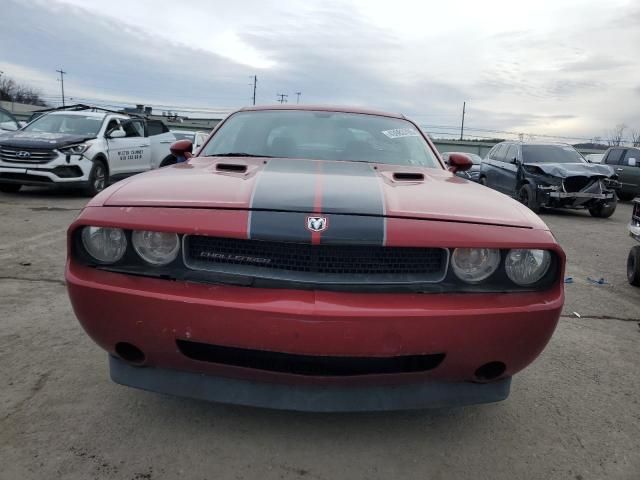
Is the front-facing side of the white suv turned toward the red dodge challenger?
no

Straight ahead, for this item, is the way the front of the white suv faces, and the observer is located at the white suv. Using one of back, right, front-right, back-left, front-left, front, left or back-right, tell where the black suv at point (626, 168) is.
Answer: back-left

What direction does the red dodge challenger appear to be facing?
toward the camera

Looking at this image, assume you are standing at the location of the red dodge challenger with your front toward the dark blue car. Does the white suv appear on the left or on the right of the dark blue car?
left

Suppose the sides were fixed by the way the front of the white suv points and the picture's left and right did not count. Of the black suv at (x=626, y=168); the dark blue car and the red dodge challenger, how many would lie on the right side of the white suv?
0

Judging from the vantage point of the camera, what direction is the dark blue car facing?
facing the viewer and to the right of the viewer

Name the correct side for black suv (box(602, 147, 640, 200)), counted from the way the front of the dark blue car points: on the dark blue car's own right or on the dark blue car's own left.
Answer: on the dark blue car's own left

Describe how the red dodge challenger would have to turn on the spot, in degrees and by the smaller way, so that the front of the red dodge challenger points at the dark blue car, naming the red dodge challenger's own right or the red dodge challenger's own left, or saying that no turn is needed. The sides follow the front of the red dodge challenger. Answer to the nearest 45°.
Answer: approximately 135° to the red dodge challenger's own left

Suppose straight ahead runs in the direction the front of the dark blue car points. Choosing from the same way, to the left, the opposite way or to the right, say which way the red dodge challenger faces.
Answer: the same way

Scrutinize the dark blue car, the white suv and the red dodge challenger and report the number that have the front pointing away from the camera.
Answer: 0

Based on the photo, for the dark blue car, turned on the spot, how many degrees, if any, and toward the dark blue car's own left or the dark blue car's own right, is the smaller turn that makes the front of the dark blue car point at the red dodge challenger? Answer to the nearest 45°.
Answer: approximately 45° to the dark blue car's own right

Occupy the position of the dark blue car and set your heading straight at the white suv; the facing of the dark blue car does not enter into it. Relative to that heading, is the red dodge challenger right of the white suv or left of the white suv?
left

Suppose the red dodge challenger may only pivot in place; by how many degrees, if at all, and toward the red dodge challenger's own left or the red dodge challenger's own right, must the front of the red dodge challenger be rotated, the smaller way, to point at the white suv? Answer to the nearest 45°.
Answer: approximately 135° to the red dodge challenger's own right

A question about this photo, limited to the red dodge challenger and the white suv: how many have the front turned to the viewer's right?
0
